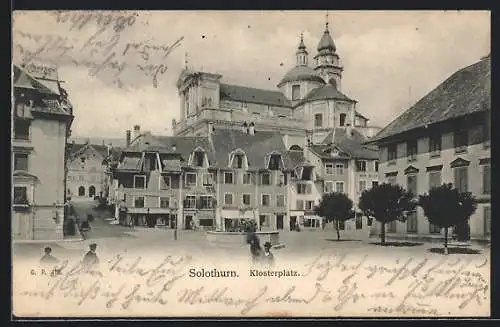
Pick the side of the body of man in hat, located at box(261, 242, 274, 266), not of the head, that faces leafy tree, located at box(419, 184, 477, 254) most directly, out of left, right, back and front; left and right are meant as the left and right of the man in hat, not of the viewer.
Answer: left

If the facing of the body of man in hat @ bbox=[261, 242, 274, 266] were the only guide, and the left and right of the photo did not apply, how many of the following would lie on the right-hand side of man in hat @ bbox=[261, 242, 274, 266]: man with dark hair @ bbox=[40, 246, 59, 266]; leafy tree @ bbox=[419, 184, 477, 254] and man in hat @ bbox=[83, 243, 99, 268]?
2

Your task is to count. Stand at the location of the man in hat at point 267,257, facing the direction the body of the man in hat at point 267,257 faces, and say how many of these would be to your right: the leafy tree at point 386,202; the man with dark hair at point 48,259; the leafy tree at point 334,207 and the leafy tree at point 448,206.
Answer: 1

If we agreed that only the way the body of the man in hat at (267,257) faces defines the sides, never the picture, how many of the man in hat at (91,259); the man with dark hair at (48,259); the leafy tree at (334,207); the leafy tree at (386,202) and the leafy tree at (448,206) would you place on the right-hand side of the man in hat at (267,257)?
2

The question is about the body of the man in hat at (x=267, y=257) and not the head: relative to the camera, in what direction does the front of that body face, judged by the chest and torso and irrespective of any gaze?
toward the camera

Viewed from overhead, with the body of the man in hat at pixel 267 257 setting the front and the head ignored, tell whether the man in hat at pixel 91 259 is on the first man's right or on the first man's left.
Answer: on the first man's right

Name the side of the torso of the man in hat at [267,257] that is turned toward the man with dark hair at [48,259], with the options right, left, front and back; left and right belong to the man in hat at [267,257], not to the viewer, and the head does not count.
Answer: right
